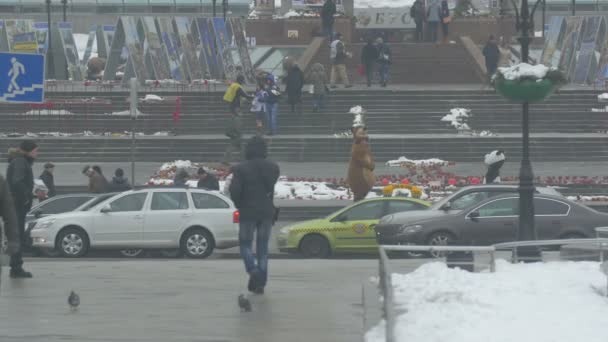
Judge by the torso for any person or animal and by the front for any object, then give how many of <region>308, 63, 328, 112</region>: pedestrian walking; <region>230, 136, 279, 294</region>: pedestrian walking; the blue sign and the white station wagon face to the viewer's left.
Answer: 1

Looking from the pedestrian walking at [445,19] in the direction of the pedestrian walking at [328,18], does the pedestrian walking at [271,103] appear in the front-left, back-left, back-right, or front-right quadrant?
front-left

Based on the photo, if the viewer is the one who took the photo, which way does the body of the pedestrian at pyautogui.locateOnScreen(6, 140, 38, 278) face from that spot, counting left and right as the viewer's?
facing to the right of the viewer

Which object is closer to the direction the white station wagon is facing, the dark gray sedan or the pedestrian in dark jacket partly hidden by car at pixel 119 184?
the pedestrian in dark jacket partly hidden by car

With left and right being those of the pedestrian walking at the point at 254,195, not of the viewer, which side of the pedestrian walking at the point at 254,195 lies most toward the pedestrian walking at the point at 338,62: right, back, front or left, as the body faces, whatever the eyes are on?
front

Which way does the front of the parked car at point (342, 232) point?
to the viewer's left

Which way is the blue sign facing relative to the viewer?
toward the camera

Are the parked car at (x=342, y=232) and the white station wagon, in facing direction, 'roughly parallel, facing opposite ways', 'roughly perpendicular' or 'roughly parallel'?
roughly parallel

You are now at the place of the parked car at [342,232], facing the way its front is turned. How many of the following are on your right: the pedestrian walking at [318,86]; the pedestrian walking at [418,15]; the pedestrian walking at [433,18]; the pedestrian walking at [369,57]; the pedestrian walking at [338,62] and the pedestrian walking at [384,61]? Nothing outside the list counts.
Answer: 6

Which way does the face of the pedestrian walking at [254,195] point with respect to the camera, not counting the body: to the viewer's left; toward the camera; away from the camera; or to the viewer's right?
away from the camera

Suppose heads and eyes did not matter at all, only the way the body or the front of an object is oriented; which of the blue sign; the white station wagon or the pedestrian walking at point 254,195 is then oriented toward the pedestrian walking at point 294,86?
the pedestrian walking at point 254,195

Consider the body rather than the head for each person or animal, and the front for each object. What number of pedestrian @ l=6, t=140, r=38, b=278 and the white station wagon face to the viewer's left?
1

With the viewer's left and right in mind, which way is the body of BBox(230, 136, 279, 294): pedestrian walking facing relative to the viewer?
facing away from the viewer

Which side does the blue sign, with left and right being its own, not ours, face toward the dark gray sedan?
left

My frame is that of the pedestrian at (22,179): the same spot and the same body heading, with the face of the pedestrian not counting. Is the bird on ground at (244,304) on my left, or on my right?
on my right
